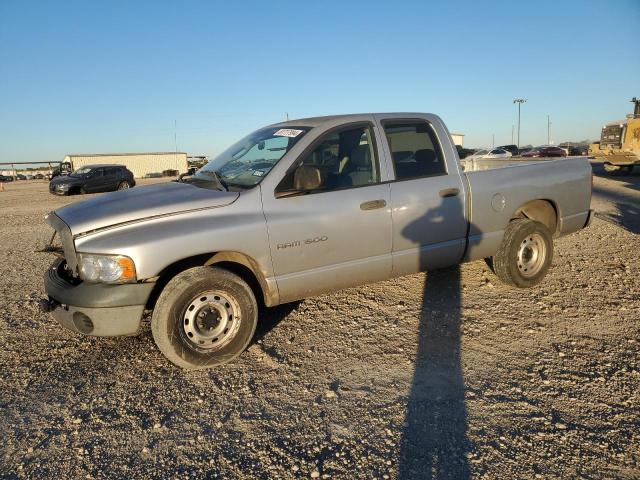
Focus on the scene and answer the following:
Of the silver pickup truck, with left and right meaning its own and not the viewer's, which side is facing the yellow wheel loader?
back

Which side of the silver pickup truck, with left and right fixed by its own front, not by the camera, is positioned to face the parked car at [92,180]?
right

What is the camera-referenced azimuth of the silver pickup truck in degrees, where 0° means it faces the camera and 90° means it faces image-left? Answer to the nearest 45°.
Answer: approximately 45°
